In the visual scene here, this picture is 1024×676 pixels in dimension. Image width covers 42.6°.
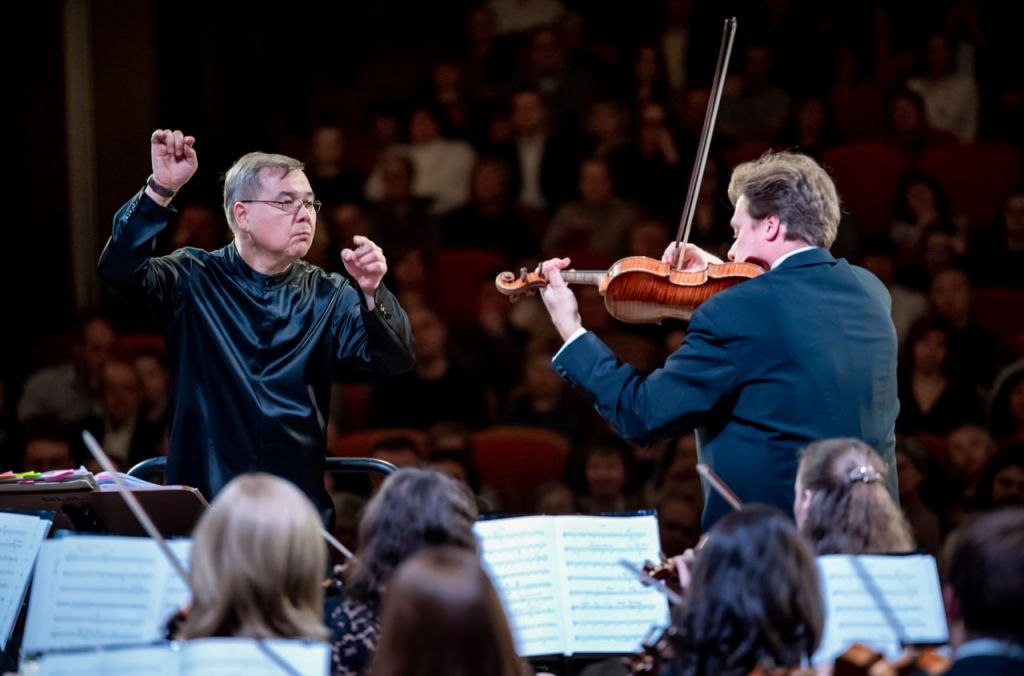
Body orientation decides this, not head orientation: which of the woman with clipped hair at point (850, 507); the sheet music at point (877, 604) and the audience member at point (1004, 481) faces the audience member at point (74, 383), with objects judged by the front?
the woman with clipped hair

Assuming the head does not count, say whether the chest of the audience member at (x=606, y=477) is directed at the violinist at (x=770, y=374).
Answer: yes

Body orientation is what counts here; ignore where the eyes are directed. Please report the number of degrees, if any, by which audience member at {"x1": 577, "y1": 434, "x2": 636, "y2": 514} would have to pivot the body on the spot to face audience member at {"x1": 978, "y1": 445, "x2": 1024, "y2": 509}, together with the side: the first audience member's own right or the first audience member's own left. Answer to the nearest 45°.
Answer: approximately 90° to the first audience member's own left

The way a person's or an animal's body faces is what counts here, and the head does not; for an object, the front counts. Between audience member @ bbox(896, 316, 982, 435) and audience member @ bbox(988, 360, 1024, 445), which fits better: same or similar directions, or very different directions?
same or similar directions

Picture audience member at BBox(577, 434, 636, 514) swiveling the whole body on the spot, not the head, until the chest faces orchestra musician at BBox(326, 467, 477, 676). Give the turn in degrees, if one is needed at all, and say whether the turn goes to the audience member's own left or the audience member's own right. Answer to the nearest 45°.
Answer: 0° — they already face them

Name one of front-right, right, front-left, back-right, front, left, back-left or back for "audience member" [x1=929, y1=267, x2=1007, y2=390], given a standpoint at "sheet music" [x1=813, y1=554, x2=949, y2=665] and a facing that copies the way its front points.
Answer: back

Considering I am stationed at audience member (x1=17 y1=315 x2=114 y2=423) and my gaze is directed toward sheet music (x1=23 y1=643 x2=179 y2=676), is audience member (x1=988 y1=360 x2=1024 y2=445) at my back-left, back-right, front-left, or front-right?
front-left

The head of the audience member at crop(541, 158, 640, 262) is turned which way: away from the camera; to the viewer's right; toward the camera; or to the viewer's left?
toward the camera

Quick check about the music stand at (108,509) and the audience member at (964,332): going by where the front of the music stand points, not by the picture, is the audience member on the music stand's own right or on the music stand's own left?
on the music stand's own right

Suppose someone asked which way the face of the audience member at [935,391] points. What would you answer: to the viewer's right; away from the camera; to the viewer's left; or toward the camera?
toward the camera

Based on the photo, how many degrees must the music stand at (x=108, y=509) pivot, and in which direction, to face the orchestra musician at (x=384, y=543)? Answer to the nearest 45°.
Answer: approximately 135° to its right

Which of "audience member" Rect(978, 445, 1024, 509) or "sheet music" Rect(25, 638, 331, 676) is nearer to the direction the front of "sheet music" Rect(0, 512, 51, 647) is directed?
the sheet music

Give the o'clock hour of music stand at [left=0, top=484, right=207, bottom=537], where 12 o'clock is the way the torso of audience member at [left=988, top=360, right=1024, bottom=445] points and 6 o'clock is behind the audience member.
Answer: The music stand is roughly at 1 o'clock from the audience member.

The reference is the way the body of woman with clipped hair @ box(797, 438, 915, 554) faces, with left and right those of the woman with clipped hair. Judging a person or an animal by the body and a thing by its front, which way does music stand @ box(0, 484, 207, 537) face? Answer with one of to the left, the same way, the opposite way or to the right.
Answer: the same way

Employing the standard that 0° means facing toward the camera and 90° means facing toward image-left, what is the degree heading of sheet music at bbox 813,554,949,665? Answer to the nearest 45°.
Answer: approximately 0°

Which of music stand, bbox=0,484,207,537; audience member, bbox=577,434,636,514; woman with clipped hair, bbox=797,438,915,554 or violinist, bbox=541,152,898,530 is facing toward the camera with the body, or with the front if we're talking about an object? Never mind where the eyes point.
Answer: the audience member

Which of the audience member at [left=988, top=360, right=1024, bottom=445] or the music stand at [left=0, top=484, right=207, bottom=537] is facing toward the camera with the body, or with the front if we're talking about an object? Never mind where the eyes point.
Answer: the audience member

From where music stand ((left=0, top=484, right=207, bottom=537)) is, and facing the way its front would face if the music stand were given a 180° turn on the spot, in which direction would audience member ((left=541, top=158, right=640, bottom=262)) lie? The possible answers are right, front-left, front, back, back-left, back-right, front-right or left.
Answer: back-left
